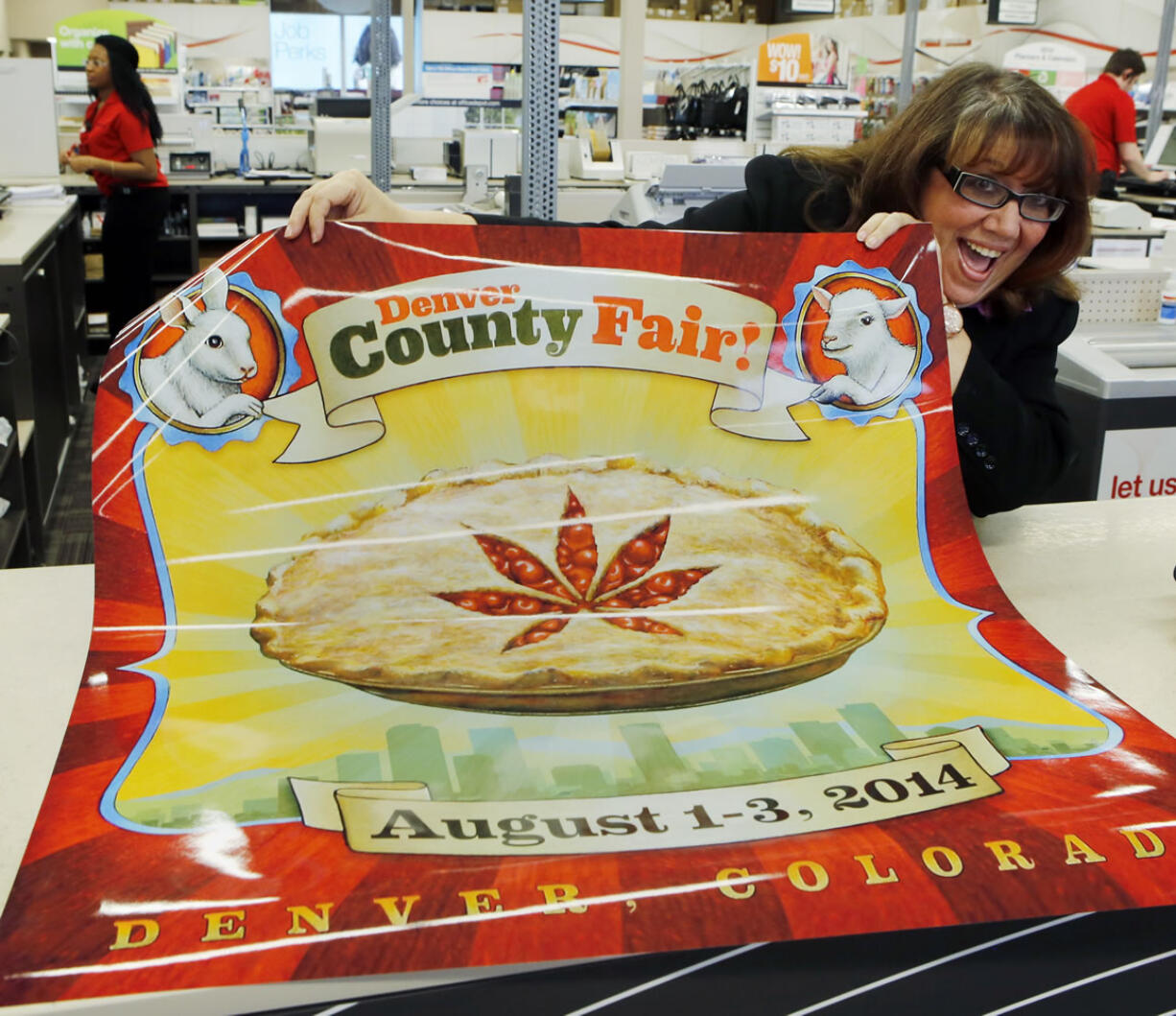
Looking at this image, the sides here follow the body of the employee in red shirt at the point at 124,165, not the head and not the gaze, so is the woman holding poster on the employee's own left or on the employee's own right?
on the employee's own left

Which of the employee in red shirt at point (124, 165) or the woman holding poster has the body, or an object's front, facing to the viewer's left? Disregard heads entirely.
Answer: the employee in red shirt

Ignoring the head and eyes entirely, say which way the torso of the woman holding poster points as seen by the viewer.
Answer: toward the camera

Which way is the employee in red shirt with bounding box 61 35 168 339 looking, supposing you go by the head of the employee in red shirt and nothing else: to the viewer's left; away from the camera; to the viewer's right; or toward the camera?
to the viewer's left

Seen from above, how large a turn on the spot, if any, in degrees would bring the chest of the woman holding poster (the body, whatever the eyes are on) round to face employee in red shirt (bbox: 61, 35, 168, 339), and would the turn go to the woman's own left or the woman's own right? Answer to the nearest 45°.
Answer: approximately 135° to the woman's own right

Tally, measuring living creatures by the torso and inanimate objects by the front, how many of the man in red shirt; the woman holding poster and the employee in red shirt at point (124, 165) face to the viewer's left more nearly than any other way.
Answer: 1

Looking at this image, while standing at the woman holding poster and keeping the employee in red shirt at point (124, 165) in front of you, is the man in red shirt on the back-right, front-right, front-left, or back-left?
front-right

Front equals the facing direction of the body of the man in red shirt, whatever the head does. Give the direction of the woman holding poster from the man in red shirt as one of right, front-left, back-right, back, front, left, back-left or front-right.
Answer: back-right

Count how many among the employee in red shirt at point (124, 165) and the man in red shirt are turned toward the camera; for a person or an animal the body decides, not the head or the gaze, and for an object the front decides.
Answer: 0

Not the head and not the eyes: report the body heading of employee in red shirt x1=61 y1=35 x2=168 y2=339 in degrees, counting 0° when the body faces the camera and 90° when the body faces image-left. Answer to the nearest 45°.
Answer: approximately 90°

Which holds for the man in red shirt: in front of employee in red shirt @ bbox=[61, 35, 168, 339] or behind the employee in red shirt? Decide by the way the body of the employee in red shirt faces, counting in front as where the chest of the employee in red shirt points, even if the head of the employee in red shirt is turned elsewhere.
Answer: behind

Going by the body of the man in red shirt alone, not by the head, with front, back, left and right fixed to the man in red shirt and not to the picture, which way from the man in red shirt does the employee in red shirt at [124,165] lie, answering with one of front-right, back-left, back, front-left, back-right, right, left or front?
back

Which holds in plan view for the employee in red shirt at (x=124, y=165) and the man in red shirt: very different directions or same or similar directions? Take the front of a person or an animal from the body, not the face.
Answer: very different directions

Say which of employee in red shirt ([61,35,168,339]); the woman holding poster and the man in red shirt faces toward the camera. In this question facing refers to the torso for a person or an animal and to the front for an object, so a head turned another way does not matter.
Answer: the woman holding poster
